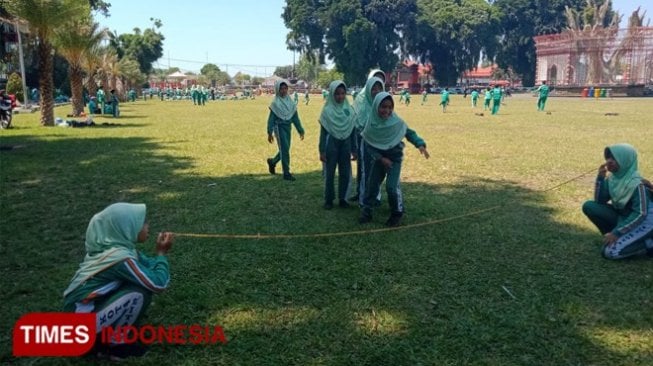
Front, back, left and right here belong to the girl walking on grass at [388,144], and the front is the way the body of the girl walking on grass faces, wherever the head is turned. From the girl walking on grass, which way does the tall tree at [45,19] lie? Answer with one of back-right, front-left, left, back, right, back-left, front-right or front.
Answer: back-right

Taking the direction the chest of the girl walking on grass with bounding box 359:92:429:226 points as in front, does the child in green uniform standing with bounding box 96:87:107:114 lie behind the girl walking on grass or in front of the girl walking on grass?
behind

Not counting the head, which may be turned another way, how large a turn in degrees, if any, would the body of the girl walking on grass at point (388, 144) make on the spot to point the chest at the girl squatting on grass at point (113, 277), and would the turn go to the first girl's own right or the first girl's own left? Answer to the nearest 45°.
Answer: approximately 45° to the first girl's own right

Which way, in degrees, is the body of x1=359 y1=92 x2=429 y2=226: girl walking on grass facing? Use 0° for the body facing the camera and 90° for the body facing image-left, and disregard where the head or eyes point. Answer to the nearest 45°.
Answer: approximately 0°

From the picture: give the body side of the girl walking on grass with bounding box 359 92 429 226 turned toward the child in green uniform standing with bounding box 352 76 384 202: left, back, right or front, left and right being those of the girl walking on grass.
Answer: back

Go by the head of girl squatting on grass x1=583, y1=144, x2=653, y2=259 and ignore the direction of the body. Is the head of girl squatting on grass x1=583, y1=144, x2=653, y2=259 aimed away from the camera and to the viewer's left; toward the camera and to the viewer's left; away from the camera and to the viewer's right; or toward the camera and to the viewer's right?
toward the camera and to the viewer's left

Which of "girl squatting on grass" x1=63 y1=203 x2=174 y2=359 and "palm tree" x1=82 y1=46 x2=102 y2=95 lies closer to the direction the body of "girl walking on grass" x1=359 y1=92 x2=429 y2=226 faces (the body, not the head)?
the girl squatting on grass

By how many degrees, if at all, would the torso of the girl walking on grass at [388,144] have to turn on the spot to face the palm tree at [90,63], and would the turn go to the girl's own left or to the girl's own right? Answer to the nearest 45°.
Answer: approximately 135° to the girl's own right

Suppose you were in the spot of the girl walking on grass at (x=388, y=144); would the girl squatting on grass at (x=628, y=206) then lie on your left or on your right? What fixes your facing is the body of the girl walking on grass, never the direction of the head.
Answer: on your left

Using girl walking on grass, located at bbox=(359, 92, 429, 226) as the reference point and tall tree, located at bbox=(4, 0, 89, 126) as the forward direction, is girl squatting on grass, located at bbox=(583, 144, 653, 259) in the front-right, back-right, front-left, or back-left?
back-right
